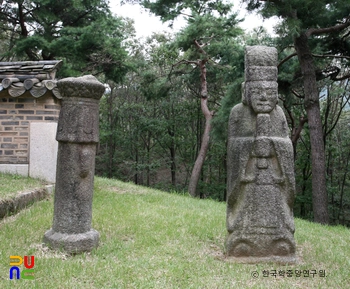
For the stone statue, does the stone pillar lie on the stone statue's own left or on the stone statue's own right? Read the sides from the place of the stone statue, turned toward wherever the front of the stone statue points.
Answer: on the stone statue's own right

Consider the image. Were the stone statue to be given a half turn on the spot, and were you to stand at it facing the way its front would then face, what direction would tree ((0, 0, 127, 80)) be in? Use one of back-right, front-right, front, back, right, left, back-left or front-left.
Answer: front-left

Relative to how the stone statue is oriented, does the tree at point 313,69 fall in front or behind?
behind

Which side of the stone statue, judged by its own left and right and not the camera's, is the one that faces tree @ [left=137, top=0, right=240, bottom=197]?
back

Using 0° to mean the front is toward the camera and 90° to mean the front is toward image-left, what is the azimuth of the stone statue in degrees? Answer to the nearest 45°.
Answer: approximately 0°

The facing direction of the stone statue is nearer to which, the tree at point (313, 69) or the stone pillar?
the stone pillar
